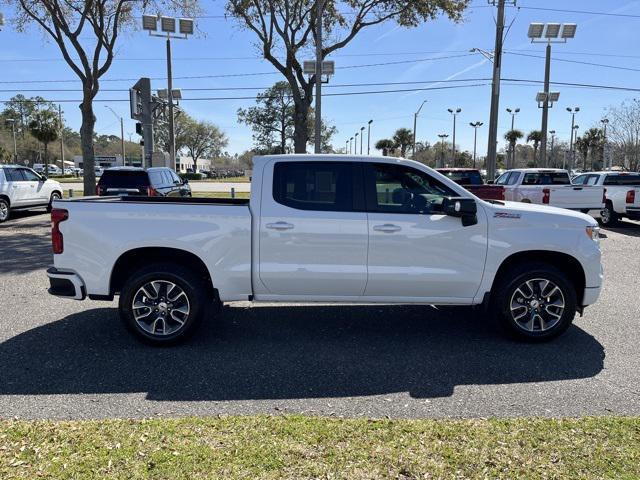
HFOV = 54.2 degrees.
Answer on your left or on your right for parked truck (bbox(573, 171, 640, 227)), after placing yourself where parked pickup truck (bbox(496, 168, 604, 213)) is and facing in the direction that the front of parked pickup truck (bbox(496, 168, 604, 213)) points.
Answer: on your right

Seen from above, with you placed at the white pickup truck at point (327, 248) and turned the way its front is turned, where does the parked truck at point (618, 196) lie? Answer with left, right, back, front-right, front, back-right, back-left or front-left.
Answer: front-left

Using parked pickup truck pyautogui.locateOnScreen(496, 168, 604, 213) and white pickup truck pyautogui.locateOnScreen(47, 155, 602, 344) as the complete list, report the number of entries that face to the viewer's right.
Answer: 1

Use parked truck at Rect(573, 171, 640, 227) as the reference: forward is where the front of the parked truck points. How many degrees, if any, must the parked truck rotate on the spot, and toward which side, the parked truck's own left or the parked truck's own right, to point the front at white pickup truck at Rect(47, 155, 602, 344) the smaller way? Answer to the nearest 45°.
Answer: approximately 135° to the parked truck's own left

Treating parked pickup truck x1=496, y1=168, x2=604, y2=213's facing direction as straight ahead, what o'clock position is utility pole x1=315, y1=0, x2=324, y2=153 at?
The utility pole is roughly at 11 o'clock from the parked pickup truck.

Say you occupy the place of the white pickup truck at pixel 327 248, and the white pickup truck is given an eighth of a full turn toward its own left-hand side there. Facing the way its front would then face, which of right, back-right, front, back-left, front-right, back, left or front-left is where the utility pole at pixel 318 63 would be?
front-left

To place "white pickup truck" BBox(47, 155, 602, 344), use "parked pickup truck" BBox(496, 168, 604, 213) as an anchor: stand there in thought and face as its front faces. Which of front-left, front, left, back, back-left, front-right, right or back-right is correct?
back-left

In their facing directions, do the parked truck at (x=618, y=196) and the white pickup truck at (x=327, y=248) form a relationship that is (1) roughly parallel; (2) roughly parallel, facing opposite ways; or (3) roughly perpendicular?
roughly perpendicular

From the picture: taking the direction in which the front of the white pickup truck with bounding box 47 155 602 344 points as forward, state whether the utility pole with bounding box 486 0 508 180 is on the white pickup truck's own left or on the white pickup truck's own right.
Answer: on the white pickup truck's own left

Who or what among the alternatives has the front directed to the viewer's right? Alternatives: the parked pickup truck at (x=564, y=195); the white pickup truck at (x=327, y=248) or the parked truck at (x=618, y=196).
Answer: the white pickup truck

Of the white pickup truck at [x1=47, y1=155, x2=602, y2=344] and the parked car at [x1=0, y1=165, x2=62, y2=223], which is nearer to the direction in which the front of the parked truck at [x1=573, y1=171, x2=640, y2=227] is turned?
the parked car

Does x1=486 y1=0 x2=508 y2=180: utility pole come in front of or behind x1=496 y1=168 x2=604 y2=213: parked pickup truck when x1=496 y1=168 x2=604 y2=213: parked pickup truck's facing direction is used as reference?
in front

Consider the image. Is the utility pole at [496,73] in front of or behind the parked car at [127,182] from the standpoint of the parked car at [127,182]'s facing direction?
in front

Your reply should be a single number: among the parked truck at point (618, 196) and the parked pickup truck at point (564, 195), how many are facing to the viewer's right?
0
